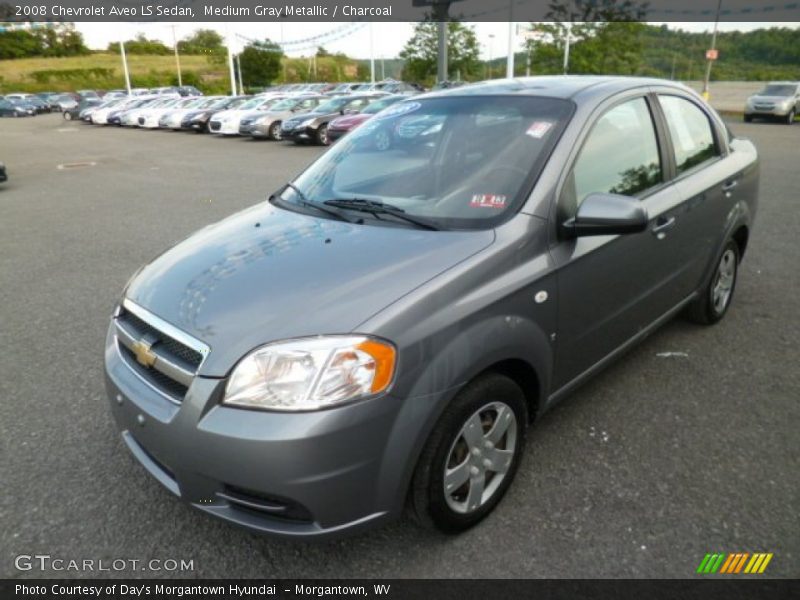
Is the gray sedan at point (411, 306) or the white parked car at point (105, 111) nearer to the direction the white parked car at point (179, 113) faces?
the gray sedan

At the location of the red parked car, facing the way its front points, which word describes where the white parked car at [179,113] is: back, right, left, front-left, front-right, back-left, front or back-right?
right

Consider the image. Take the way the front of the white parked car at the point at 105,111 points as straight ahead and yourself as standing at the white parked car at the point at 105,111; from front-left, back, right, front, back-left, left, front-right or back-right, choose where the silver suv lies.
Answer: left

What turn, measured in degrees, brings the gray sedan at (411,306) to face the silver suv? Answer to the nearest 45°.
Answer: approximately 180°

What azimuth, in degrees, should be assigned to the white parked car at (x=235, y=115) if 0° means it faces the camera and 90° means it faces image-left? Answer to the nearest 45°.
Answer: approximately 45°

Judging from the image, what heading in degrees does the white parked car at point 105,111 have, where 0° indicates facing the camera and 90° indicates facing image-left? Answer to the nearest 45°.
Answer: approximately 45°

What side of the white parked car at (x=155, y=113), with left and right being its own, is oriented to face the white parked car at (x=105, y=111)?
right

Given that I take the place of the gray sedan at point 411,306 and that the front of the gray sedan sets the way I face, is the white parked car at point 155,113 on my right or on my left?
on my right

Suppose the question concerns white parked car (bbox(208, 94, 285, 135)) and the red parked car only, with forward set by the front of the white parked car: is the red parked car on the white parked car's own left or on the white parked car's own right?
on the white parked car's own left

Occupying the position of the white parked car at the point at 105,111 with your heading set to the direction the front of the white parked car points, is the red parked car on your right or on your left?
on your left
